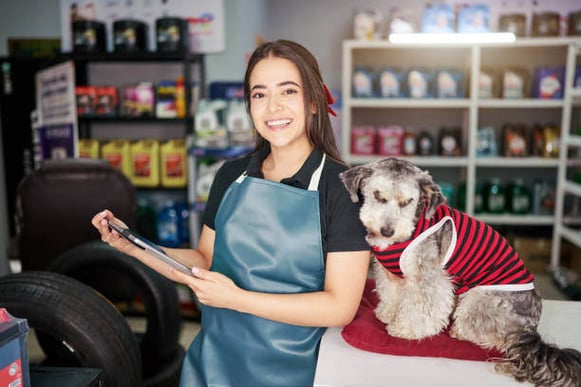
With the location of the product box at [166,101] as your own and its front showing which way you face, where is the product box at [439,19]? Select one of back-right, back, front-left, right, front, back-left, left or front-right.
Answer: left

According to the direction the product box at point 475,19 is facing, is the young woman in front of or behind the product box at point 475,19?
in front

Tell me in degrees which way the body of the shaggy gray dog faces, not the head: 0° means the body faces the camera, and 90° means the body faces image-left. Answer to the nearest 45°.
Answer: approximately 45°

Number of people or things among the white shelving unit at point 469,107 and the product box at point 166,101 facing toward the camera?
2

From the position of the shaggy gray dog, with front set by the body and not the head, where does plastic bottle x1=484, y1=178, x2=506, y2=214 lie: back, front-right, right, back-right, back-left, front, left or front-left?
back-right

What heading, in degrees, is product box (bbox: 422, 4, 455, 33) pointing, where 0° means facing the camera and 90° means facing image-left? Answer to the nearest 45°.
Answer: approximately 0°
